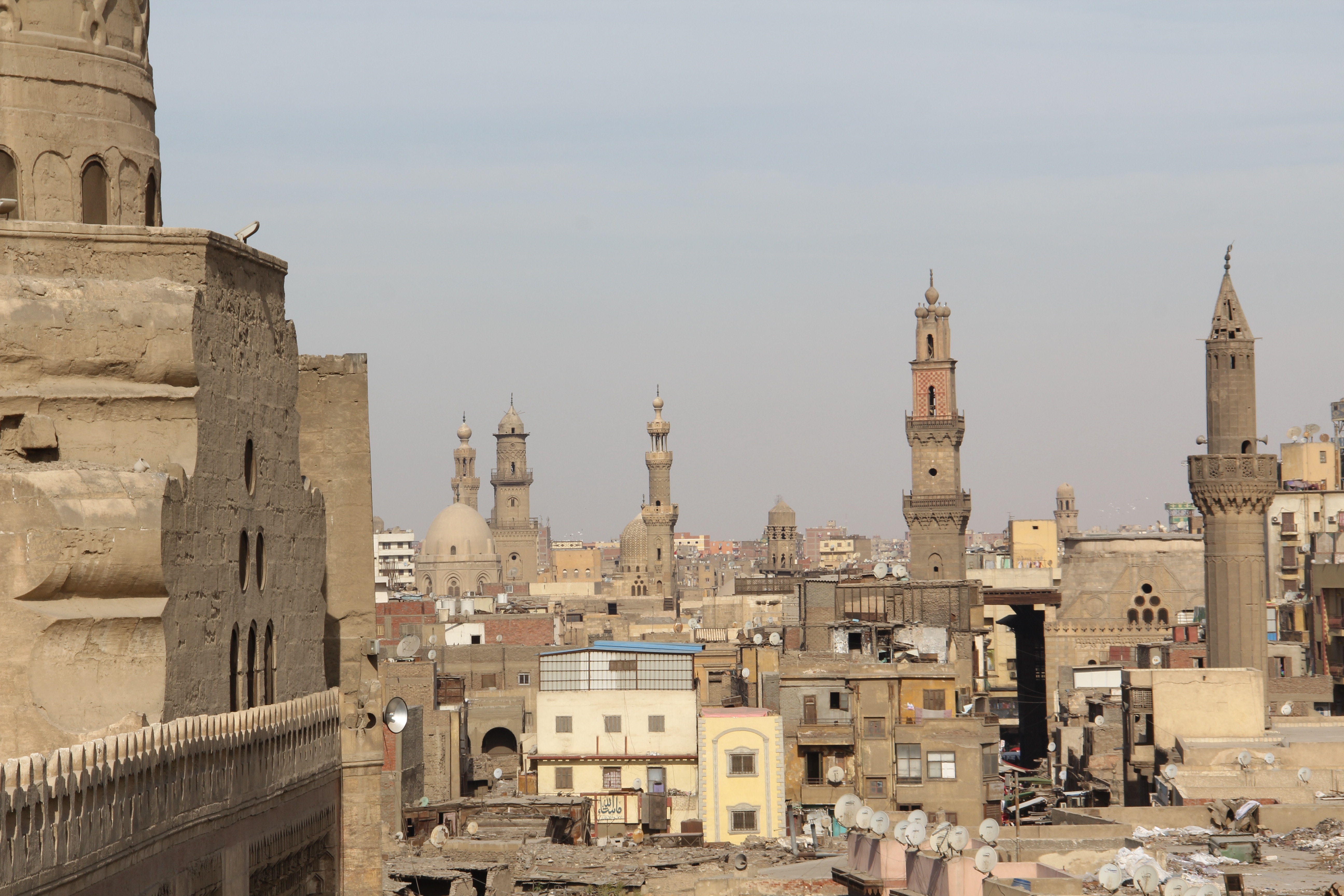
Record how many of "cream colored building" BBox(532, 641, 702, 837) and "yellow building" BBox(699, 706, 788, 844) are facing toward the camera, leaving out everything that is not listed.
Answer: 2

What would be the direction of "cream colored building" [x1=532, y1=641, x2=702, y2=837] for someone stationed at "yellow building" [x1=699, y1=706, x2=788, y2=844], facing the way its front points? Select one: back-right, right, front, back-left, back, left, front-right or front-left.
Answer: back-right

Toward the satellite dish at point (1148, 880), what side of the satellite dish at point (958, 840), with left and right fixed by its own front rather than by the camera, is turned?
left

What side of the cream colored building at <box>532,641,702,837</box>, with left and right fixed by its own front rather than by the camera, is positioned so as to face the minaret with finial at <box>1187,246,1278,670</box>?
left

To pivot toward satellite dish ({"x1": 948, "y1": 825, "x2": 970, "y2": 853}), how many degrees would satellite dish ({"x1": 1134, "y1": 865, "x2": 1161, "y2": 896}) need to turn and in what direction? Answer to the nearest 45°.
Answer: approximately 90° to its right

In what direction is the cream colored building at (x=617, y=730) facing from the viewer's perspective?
toward the camera

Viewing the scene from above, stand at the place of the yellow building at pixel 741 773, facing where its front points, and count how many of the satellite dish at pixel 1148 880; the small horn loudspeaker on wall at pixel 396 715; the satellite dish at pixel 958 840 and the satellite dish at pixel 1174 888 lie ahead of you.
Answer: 4

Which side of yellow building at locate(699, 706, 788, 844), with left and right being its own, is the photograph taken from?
front

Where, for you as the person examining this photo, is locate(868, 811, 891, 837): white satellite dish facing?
facing the viewer and to the left of the viewer

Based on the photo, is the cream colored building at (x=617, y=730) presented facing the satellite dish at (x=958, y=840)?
yes

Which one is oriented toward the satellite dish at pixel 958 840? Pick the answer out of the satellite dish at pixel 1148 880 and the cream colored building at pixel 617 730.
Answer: the cream colored building

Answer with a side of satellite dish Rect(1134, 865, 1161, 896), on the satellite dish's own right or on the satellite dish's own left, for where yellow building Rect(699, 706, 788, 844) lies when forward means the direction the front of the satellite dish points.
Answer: on the satellite dish's own right

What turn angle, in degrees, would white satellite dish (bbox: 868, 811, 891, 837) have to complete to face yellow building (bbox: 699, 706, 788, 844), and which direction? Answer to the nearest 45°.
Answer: approximately 135° to its right

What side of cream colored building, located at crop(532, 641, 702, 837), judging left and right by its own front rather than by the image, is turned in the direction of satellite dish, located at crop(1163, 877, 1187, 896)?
front
